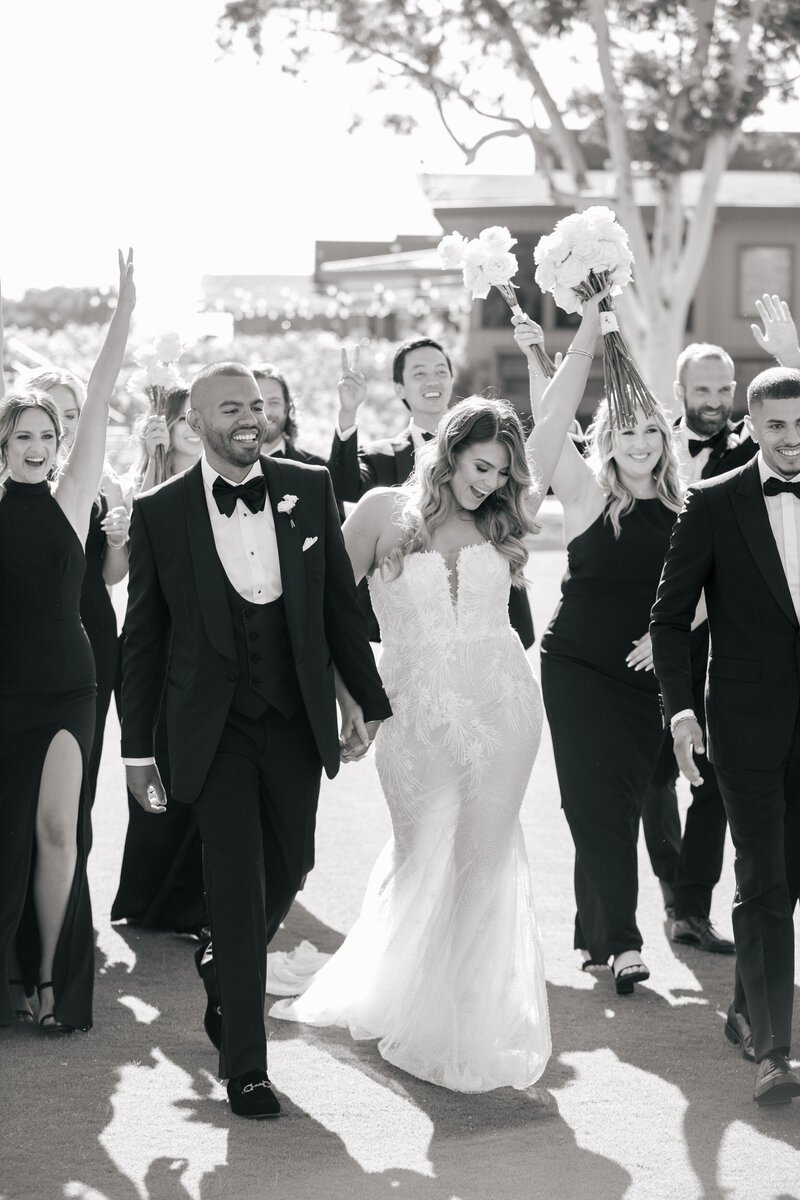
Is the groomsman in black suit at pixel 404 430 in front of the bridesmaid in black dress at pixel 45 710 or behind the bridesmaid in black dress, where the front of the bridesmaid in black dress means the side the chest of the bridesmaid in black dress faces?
behind

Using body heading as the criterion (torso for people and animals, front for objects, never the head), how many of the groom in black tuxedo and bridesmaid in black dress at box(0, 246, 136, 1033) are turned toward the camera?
2

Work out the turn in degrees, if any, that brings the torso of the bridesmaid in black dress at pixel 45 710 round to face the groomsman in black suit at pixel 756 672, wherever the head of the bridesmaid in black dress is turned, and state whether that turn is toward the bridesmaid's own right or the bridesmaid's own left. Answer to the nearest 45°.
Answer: approximately 45° to the bridesmaid's own left

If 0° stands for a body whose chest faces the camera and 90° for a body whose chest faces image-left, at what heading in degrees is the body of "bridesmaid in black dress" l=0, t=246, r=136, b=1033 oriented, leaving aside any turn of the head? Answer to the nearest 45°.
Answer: approximately 0°

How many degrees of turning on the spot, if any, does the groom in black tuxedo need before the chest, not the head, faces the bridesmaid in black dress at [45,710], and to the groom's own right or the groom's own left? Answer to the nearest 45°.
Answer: approximately 135° to the groom's own right

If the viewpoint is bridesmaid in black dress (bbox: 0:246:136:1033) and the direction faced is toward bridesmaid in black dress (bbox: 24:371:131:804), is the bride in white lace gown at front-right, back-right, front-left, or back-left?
back-right

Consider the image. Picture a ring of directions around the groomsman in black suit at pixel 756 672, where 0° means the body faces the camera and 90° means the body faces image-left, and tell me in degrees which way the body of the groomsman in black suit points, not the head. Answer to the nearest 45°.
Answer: approximately 0°
